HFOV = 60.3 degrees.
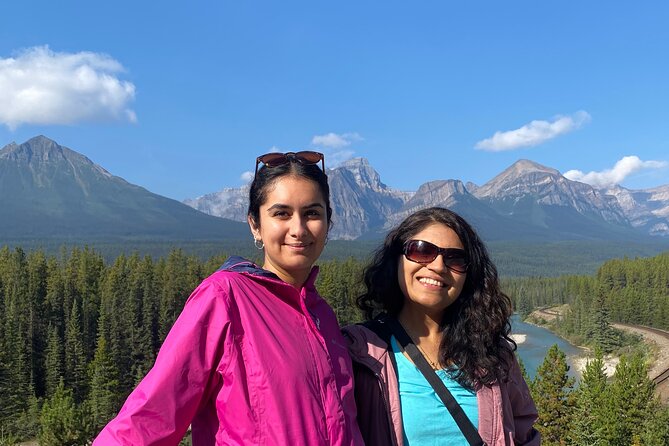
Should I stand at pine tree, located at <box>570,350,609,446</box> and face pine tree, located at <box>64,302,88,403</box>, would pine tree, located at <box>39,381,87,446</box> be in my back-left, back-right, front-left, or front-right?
front-left

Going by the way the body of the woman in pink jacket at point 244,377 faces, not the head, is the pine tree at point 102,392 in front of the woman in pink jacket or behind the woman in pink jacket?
behind

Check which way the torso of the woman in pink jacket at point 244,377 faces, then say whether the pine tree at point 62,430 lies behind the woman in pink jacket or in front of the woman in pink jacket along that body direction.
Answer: behind

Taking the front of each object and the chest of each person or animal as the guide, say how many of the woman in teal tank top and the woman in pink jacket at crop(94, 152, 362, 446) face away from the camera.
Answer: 0

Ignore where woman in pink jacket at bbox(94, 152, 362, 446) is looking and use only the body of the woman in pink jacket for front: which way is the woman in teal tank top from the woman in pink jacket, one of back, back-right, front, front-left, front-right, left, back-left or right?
left

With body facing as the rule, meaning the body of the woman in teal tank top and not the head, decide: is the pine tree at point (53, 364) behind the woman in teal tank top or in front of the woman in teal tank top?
behind

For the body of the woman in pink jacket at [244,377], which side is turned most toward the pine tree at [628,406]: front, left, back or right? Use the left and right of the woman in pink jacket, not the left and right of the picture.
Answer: left

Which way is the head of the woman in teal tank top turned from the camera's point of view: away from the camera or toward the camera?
toward the camera

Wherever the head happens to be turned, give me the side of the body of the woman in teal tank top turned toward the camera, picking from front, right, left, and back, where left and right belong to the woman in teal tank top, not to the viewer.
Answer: front

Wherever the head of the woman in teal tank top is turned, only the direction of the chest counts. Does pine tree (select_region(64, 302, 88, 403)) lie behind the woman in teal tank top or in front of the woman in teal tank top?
behind

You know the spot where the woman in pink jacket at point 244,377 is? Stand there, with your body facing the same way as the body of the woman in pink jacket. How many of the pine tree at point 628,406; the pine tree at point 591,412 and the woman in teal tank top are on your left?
3

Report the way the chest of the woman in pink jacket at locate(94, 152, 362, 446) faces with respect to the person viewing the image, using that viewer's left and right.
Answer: facing the viewer and to the right of the viewer

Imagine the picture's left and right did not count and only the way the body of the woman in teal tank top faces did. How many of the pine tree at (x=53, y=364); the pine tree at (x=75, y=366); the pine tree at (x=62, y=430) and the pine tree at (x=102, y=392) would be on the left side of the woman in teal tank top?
0

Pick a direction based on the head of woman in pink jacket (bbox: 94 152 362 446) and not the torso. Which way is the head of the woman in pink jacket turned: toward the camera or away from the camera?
toward the camera

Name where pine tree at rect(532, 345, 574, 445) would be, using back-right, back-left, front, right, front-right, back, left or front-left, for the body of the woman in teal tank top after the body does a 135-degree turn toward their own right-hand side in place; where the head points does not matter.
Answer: front-right

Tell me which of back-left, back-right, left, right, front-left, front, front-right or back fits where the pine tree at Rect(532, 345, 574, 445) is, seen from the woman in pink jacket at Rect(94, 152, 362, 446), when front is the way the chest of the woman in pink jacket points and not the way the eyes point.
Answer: left

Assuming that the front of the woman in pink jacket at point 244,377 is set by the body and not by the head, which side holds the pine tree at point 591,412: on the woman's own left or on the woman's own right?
on the woman's own left
